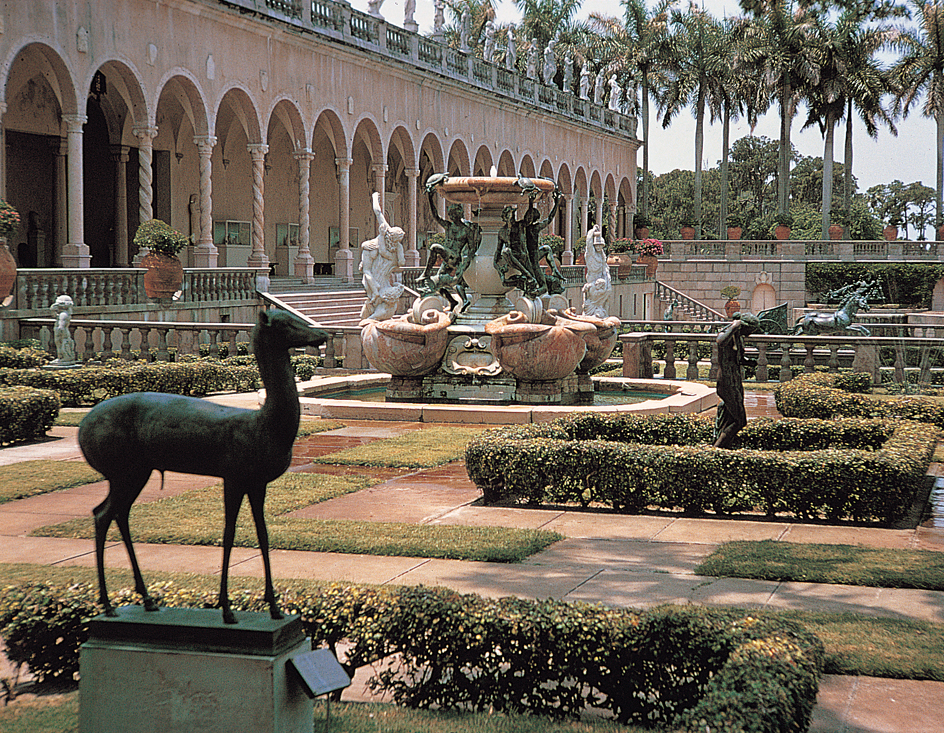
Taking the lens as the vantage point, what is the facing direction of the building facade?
facing the viewer and to the right of the viewer

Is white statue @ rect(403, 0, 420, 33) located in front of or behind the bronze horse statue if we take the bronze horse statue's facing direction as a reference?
behind

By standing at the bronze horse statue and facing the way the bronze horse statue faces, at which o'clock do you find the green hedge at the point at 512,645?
The green hedge is roughly at 3 o'clock from the bronze horse statue.

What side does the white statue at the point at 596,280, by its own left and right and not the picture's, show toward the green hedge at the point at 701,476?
front

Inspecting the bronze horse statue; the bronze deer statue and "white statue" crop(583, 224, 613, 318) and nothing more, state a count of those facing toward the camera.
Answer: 1

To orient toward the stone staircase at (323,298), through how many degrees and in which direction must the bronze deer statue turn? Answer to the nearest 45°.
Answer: approximately 90° to its left

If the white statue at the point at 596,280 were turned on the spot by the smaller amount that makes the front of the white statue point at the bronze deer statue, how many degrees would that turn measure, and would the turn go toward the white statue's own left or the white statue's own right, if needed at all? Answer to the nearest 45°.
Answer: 0° — it already faces it

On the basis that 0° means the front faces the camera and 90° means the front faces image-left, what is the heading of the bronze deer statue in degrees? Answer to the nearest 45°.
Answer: approximately 270°

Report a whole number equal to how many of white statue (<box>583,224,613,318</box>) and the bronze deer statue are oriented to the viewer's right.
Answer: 1

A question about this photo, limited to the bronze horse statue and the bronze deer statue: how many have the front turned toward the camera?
0

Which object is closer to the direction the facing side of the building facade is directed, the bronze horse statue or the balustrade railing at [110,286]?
the bronze horse statue

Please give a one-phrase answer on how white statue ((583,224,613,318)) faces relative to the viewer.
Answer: facing the viewer

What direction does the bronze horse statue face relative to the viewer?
to the viewer's right

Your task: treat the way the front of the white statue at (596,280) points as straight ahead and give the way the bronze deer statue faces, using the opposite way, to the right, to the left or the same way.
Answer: to the left

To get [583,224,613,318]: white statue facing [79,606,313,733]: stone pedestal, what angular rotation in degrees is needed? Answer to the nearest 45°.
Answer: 0° — it already faces it

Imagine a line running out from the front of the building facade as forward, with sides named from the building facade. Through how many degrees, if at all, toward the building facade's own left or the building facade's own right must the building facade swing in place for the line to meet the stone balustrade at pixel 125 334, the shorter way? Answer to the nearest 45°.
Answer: approximately 45° to the building facade's own right
